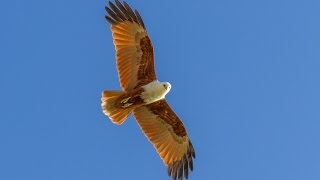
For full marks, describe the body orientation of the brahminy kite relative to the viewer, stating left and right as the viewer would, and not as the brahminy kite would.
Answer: facing to the right of the viewer
